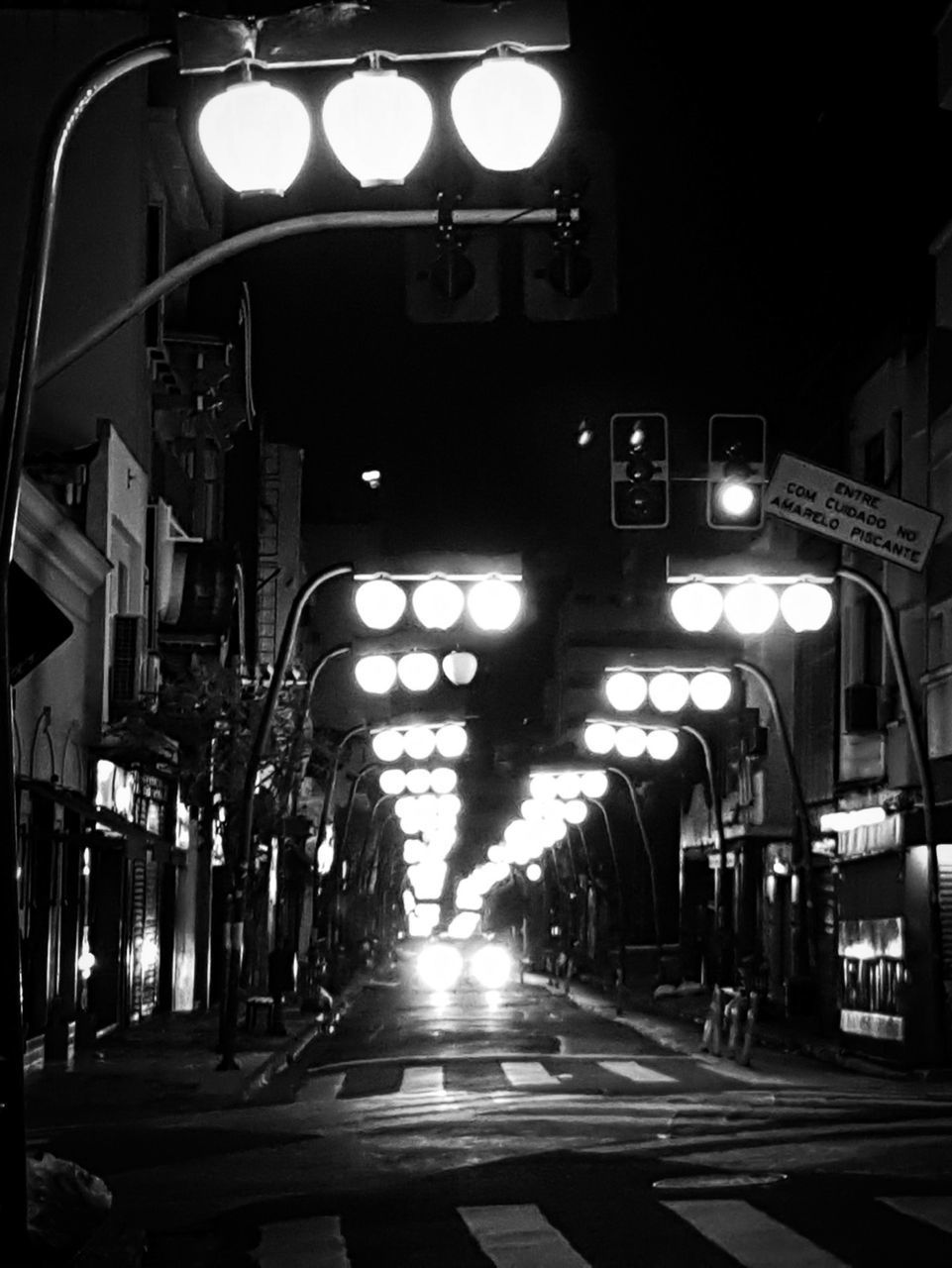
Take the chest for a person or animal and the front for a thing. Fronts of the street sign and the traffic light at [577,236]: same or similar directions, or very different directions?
very different directions

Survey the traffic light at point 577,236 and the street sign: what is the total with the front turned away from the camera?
1

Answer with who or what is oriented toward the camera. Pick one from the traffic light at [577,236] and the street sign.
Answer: the street sign

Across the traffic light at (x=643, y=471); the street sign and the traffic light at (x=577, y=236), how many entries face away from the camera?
1

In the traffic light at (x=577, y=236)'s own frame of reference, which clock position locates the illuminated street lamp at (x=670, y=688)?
The illuminated street lamp is roughly at 12 o'clock from the traffic light.

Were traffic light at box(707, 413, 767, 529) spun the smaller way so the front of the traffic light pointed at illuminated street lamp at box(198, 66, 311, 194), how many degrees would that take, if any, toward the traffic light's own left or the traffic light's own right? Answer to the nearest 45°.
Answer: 0° — it already faces it

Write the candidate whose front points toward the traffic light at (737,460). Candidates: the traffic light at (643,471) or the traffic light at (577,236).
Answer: the traffic light at (577,236)

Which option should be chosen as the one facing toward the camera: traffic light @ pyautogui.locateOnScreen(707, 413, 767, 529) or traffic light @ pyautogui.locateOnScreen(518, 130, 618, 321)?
traffic light @ pyautogui.locateOnScreen(707, 413, 767, 529)

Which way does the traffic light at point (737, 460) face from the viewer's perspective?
toward the camera

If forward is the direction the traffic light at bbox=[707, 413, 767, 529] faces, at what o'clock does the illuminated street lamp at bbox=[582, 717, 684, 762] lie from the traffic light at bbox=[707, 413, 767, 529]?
The illuminated street lamp is roughly at 6 o'clock from the traffic light.

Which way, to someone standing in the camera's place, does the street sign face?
facing the viewer

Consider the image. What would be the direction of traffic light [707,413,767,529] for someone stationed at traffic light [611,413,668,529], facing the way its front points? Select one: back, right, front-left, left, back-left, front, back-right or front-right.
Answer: left

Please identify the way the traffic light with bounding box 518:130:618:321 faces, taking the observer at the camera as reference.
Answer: facing away from the viewer
